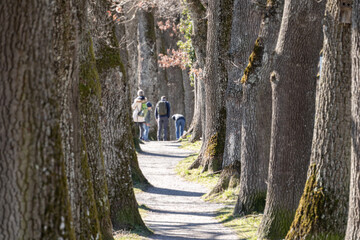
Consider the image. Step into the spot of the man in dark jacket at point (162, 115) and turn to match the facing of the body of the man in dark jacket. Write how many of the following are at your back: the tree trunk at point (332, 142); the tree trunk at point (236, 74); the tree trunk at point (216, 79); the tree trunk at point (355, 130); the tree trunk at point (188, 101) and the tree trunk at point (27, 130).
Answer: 5

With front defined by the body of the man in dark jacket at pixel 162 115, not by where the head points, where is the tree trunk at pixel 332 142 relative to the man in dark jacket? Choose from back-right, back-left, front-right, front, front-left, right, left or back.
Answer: back

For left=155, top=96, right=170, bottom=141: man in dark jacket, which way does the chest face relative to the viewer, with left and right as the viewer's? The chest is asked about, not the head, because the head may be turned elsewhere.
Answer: facing away from the viewer

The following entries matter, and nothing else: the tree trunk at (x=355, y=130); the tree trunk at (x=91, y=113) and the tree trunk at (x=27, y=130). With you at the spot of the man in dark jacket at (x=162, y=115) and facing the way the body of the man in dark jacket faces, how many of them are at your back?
3

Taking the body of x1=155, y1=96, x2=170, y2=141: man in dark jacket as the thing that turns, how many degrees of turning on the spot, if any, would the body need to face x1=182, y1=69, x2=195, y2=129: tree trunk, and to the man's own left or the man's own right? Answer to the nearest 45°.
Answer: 0° — they already face it

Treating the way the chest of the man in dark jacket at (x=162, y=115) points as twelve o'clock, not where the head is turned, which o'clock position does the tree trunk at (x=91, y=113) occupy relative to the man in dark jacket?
The tree trunk is roughly at 6 o'clock from the man in dark jacket.

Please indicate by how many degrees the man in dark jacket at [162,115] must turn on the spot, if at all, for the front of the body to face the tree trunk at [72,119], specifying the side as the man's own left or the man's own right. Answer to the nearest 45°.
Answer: approximately 180°

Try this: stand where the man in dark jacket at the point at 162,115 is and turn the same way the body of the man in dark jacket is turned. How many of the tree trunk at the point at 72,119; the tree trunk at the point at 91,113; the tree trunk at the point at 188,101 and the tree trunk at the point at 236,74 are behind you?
3

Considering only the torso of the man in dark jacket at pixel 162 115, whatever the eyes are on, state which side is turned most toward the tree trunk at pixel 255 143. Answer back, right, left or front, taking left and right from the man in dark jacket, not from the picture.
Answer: back

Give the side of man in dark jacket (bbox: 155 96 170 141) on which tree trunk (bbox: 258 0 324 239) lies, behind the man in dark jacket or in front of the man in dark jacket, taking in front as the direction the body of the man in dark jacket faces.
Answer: behind
